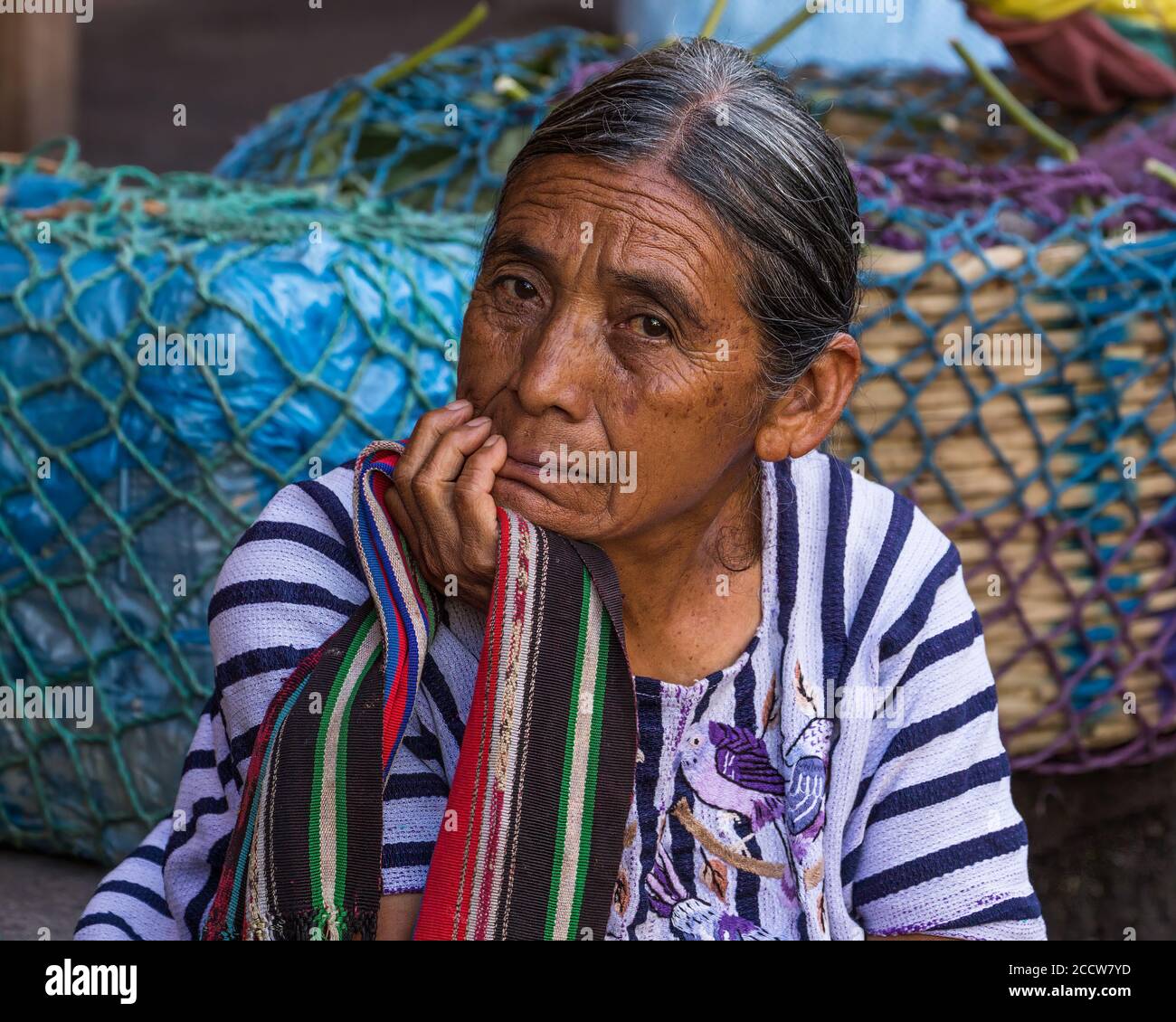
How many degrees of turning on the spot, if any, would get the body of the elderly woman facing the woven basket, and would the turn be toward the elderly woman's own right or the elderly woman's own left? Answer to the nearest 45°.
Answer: approximately 135° to the elderly woman's own left

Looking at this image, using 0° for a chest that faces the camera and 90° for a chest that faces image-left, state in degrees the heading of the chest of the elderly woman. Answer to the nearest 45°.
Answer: approximately 0°

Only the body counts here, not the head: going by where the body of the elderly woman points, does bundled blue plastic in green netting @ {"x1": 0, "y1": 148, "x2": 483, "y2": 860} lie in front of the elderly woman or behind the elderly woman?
behind

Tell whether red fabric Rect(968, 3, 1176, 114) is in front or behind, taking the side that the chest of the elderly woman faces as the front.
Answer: behind

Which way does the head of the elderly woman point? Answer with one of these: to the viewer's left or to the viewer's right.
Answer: to the viewer's left
